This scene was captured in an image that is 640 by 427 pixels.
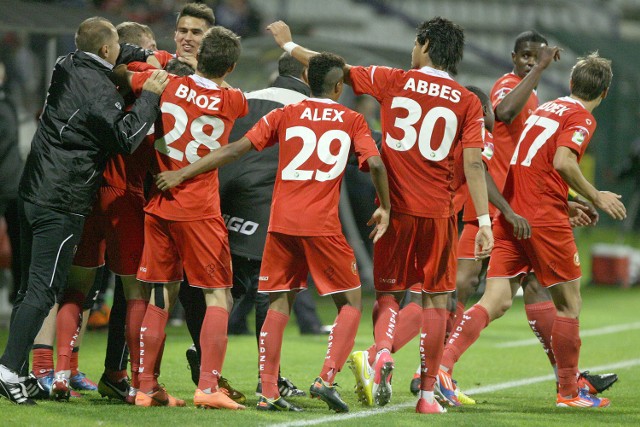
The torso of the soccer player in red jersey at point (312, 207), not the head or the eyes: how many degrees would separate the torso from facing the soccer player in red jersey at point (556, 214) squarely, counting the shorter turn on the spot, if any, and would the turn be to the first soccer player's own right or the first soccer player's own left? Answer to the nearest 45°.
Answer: approximately 90° to the first soccer player's own right

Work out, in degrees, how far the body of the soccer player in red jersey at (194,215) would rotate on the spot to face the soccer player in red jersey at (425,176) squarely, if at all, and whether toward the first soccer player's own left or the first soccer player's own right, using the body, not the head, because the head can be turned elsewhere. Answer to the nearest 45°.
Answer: approximately 45° to the first soccer player's own right

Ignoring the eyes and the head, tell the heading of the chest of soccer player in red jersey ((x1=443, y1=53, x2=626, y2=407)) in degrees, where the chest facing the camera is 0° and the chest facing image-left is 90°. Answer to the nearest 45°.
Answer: approximately 225°

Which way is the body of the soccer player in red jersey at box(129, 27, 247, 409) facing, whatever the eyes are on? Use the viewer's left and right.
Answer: facing away from the viewer and to the right of the viewer

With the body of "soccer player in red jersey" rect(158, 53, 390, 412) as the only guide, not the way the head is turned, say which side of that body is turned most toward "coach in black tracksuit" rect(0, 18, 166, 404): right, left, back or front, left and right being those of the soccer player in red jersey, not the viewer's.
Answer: left

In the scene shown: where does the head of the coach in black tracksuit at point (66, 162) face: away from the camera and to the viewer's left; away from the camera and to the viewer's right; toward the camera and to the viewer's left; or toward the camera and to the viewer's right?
away from the camera and to the viewer's right

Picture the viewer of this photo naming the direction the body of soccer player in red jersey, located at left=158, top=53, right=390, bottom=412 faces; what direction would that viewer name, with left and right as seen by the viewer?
facing away from the viewer

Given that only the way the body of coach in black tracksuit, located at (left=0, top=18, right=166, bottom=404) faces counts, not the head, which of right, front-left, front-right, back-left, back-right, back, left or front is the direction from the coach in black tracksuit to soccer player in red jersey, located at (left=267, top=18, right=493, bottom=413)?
front-right

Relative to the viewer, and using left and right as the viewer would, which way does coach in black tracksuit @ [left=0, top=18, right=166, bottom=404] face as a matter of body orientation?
facing away from the viewer and to the right of the viewer

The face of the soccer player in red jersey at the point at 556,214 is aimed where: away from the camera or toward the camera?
away from the camera
